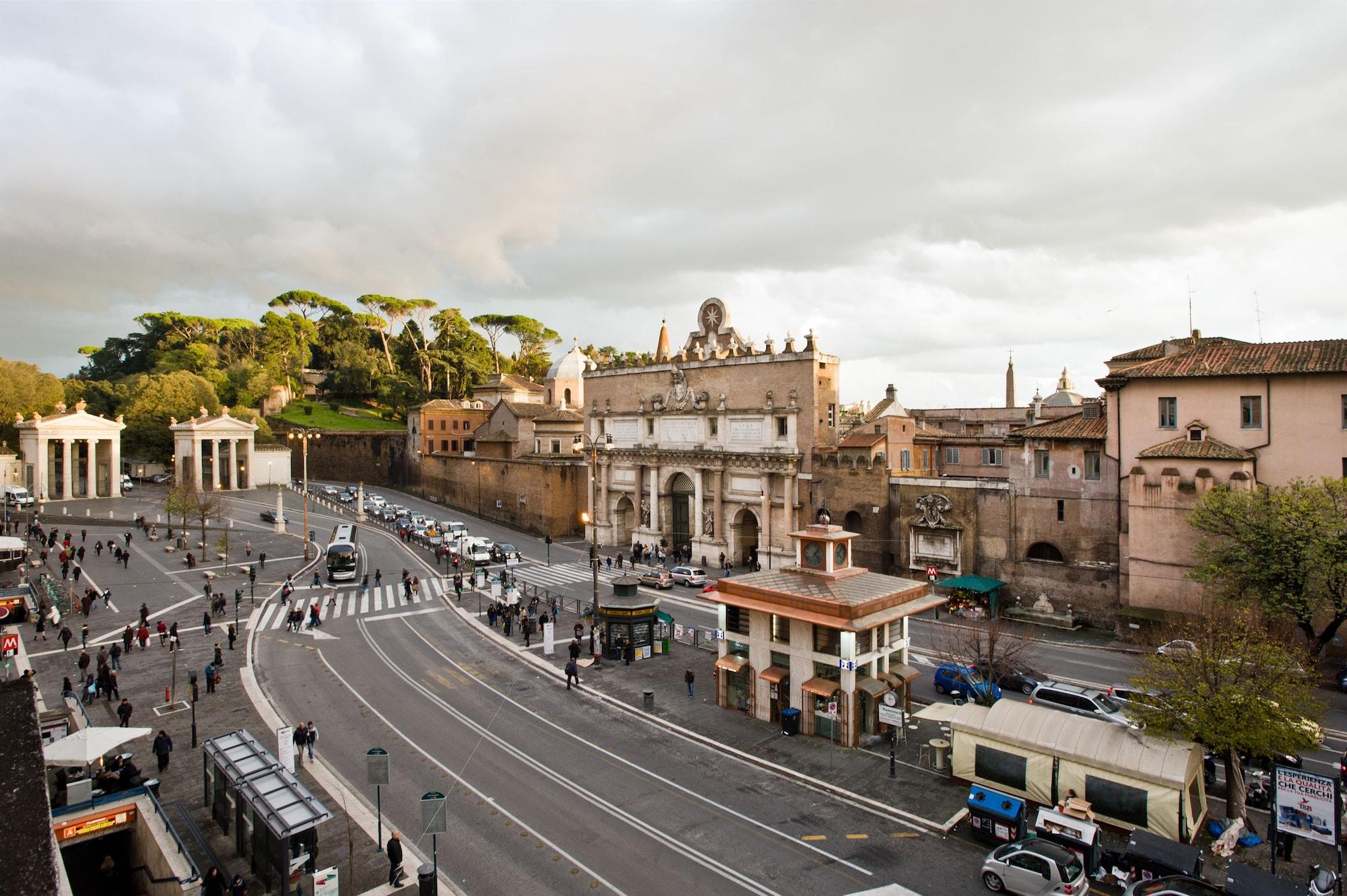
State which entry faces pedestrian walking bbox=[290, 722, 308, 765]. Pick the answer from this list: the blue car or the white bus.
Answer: the white bus

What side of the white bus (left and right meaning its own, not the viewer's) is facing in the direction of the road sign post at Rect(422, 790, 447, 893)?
front

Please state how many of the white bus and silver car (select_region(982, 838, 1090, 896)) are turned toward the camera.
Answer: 1

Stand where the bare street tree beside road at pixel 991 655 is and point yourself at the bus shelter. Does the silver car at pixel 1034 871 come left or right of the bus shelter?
left

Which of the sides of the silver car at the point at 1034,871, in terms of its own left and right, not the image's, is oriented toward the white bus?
front

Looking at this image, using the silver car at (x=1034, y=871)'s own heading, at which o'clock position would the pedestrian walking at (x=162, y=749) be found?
The pedestrian walking is roughly at 10 o'clock from the silver car.

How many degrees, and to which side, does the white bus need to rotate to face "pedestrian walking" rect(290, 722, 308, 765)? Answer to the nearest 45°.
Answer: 0° — it already faces them

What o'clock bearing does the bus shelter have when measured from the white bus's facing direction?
The bus shelter is roughly at 12 o'clock from the white bus.

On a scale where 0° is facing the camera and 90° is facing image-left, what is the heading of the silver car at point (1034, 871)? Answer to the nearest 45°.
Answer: approximately 135°
